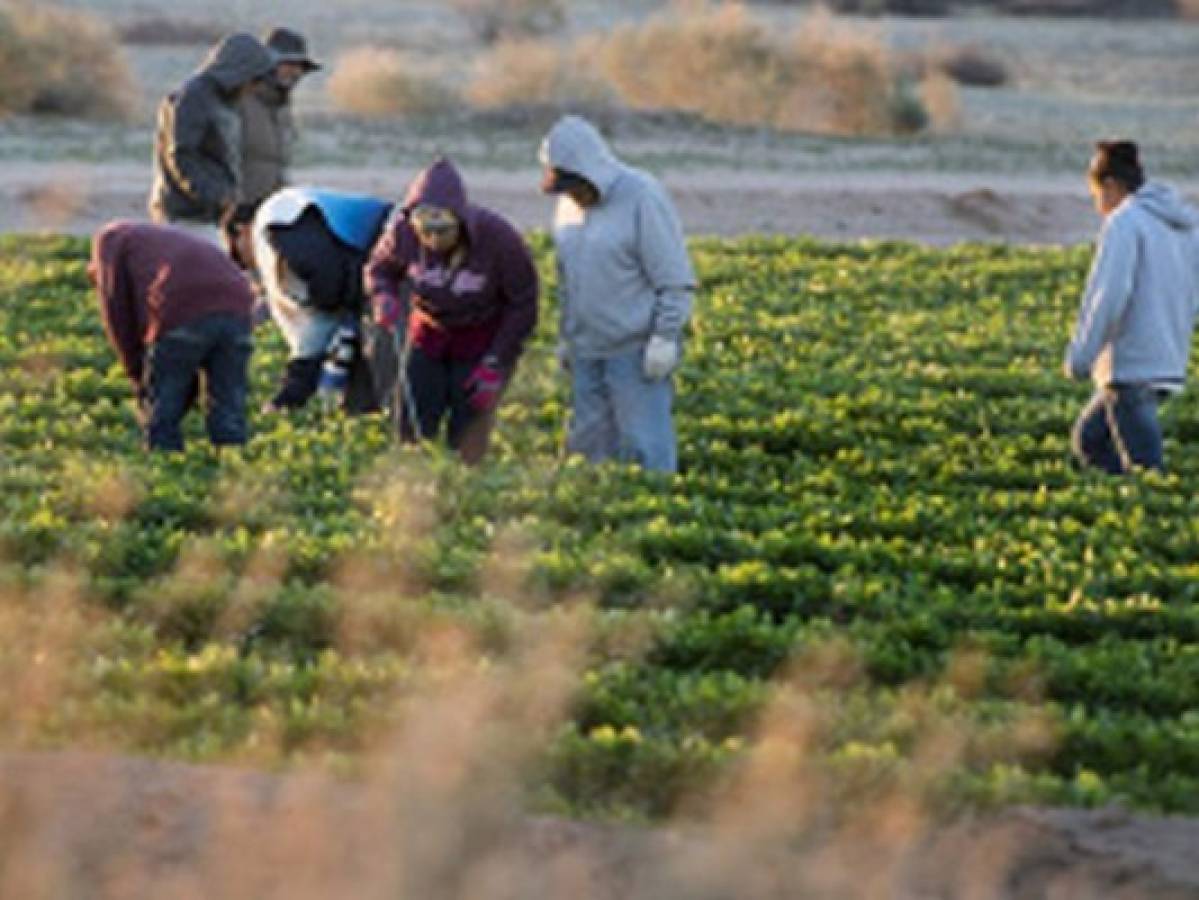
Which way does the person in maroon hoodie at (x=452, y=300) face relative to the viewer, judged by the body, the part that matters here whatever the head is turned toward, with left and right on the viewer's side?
facing the viewer

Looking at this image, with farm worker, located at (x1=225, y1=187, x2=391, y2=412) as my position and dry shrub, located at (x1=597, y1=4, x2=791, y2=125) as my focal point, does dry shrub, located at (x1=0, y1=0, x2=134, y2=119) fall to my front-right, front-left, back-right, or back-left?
front-left

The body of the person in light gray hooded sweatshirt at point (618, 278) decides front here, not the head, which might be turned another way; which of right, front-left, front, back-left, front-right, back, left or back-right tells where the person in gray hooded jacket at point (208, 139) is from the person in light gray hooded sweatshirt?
right

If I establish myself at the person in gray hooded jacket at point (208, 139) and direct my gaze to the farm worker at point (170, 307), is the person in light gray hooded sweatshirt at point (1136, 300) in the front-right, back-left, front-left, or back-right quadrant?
front-left

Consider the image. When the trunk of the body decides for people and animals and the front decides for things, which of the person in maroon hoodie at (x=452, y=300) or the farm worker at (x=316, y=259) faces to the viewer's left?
the farm worker

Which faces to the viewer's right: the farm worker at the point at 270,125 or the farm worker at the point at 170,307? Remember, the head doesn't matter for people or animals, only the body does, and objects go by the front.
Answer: the farm worker at the point at 270,125

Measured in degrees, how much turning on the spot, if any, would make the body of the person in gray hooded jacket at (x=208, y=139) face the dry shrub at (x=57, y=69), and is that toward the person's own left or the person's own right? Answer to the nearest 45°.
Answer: approximately 90° to the person's own left

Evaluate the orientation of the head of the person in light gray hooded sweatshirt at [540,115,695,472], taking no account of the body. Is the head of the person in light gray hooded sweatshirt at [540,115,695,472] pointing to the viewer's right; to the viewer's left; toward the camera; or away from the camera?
to the viewer's left

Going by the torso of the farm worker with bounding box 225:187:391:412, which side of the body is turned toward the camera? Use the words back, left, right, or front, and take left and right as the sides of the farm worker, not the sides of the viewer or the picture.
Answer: left

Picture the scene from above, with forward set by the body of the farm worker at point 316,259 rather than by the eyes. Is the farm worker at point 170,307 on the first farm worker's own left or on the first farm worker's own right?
on the first farm worker's own left

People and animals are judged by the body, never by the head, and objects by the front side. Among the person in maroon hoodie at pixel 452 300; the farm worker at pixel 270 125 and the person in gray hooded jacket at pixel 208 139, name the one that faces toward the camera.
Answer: the person in maroon hoodie

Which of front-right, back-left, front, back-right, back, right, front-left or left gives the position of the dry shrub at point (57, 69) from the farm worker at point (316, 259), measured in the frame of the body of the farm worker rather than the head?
right

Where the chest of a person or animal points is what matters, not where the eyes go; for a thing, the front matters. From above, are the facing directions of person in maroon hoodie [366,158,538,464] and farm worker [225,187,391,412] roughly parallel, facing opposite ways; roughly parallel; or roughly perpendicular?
roughly perpendicular

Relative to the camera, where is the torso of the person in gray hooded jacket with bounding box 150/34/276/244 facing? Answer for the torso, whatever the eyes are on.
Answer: to the viewer's right

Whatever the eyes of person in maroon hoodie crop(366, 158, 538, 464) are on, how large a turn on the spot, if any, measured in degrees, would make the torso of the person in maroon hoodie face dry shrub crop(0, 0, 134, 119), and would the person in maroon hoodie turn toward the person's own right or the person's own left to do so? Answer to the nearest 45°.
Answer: approximately 180°

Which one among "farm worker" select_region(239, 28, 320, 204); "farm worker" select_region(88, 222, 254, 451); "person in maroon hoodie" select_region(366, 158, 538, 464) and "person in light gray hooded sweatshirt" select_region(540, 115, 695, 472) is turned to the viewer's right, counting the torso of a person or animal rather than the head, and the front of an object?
"farm worker" select_region(239, 28, 320, 204)
